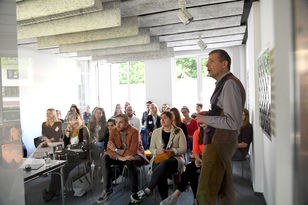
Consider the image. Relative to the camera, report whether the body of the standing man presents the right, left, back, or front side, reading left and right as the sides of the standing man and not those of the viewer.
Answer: left

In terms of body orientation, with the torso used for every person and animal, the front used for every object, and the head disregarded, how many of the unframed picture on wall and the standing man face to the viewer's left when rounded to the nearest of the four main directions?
2

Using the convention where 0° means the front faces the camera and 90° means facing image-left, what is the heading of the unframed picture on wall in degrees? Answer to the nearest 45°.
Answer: approximately 90°

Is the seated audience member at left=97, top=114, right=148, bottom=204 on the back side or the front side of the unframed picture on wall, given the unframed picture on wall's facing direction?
on the front side

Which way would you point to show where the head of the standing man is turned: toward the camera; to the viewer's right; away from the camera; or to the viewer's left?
to the viewer's left
